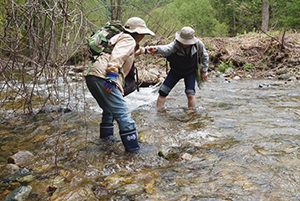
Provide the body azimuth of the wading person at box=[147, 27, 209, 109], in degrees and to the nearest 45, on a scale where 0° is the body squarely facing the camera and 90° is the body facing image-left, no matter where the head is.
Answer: approximately 0°

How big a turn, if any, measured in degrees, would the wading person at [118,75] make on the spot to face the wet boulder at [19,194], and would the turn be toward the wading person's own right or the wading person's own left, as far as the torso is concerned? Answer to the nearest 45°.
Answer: approximately 135° to the wading person's own right

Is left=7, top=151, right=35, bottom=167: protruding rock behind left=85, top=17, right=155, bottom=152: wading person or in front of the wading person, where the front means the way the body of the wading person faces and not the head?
behind

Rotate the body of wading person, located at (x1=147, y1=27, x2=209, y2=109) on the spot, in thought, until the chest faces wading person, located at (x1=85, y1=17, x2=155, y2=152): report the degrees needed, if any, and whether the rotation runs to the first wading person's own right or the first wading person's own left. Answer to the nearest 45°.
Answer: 0° — they already face them

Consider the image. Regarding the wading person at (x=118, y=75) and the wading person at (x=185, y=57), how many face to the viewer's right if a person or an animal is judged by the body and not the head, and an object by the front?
1

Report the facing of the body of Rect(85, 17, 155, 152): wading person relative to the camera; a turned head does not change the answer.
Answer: to the viewer's right

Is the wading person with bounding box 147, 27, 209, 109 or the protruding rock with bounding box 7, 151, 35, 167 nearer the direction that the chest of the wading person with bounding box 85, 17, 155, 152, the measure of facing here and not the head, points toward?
the wading person

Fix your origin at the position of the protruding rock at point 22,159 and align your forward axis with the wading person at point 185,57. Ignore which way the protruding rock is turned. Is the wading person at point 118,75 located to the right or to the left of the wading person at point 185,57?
right

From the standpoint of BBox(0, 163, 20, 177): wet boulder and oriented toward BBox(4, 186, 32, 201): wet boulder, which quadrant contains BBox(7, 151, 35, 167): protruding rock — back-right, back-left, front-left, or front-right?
back-left

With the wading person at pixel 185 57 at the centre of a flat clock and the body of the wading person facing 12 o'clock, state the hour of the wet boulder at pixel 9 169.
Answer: The wet boulder is roughly at 1 o'clock from the wading person.

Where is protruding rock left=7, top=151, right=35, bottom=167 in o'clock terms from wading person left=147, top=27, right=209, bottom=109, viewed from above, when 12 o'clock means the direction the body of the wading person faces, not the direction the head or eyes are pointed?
The protruding rock is roughly at 1 o'clock from the wading person.
